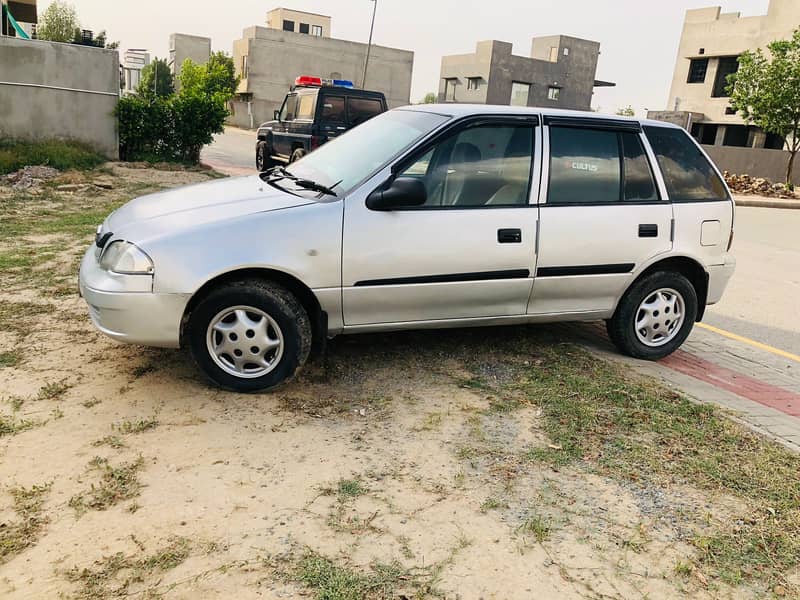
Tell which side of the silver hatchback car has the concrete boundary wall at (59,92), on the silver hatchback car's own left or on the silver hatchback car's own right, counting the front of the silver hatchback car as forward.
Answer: on the silver hatchback car's own right

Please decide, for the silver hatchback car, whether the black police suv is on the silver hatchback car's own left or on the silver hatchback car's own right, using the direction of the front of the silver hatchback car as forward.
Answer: on the silver hatchback car's own right

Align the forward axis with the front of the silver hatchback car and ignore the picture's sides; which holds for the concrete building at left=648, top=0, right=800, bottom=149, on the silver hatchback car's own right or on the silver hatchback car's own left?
on the silver hatchback car's own right

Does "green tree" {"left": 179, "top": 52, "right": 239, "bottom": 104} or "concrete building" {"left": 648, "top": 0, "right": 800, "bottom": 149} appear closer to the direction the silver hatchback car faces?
the green tree

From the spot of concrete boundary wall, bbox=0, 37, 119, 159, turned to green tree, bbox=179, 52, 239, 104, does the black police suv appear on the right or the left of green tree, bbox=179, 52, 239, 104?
right

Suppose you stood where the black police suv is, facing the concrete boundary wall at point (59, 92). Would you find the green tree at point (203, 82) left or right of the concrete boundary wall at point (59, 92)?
right

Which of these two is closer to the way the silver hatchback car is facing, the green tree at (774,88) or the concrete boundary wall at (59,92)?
the concrete boundary wall

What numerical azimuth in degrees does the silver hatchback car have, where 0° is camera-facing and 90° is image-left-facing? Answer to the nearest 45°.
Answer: approximately 90°

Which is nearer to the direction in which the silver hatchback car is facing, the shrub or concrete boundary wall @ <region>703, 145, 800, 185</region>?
the shrub

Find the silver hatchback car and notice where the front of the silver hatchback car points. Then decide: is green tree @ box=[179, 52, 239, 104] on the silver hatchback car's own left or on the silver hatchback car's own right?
on the silver hatchback car's own right

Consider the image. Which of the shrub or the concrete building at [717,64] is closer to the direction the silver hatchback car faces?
the shrub

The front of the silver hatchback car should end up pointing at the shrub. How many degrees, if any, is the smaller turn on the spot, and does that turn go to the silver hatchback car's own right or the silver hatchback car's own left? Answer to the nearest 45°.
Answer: approximately 45° to the silver hatchback car's own right

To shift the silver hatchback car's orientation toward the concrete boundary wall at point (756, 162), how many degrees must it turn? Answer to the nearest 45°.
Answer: approximately 135° to its right
